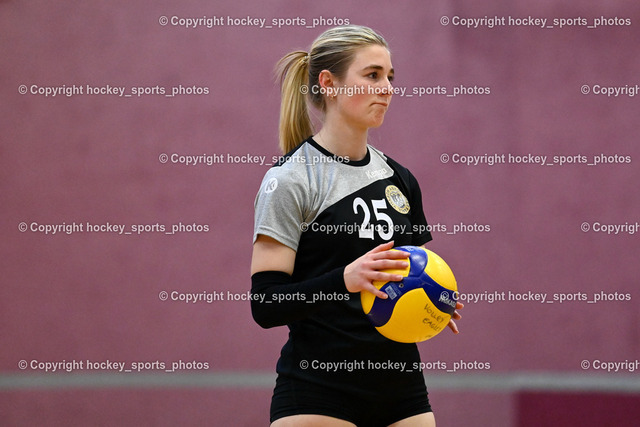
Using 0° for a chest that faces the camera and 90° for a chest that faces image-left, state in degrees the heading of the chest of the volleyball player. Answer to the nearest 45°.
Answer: approximately 315°
